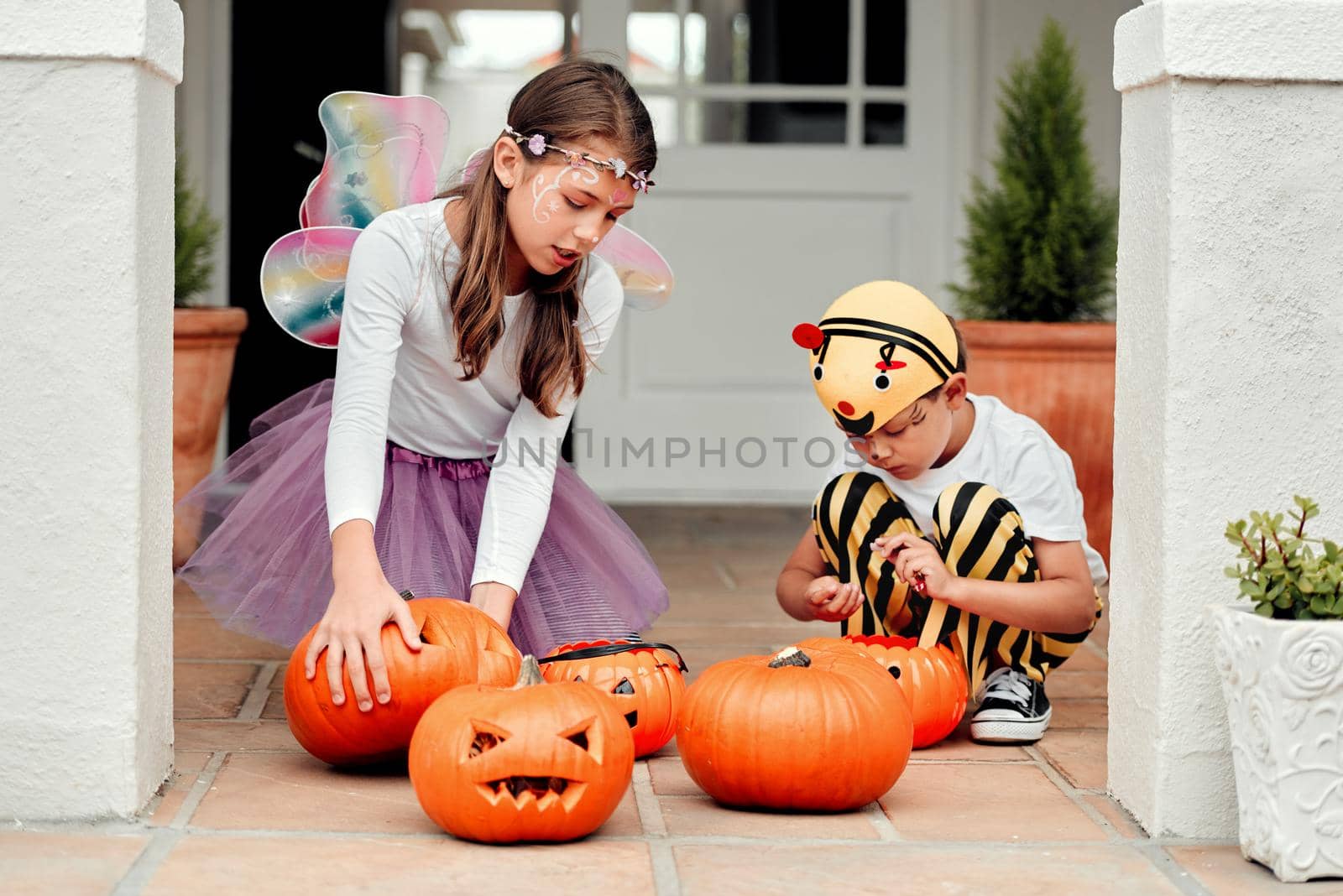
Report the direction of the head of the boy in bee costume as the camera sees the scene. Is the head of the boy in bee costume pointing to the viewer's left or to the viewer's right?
to the viewer's left

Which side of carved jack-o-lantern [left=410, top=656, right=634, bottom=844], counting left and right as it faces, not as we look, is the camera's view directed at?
front

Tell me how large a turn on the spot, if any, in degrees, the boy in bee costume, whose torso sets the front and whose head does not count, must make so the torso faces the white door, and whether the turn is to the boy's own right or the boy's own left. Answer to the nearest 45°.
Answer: approximately 135° to the boy's own right

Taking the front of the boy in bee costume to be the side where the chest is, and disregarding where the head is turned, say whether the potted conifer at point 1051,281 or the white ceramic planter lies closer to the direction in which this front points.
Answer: the white ceramic planter

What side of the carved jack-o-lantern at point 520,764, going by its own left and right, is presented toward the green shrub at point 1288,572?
left

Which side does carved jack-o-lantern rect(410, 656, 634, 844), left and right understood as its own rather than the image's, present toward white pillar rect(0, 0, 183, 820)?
right

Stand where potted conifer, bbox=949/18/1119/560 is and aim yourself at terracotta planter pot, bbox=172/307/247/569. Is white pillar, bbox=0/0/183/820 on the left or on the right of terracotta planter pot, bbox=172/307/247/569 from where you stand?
left

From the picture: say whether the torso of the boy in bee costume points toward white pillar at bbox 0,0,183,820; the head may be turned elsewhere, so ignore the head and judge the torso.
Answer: yes

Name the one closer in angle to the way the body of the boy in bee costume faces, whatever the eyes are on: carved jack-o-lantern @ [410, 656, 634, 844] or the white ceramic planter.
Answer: the carved jack-o-lantern

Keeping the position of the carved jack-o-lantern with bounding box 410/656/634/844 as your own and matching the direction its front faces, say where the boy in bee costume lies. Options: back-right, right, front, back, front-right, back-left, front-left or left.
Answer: back-left

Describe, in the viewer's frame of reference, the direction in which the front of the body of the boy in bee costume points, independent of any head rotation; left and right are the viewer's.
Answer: facing the viewer and to the left of the viewer

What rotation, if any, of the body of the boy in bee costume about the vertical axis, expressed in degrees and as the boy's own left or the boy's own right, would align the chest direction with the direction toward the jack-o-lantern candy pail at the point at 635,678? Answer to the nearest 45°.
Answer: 0° — they already face it
